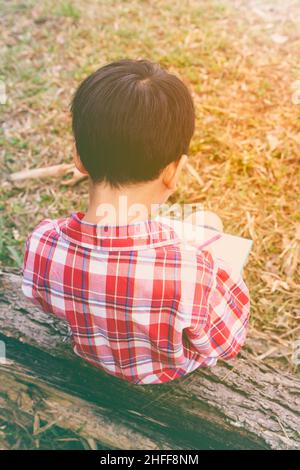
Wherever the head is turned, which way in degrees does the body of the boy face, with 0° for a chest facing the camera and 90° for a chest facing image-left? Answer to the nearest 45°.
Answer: approximately 225°

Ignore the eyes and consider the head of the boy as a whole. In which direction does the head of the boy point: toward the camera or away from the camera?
away from the camera

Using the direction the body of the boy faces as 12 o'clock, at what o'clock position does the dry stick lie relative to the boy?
The dry stick is roughly at 10 o'clock from the boy.
